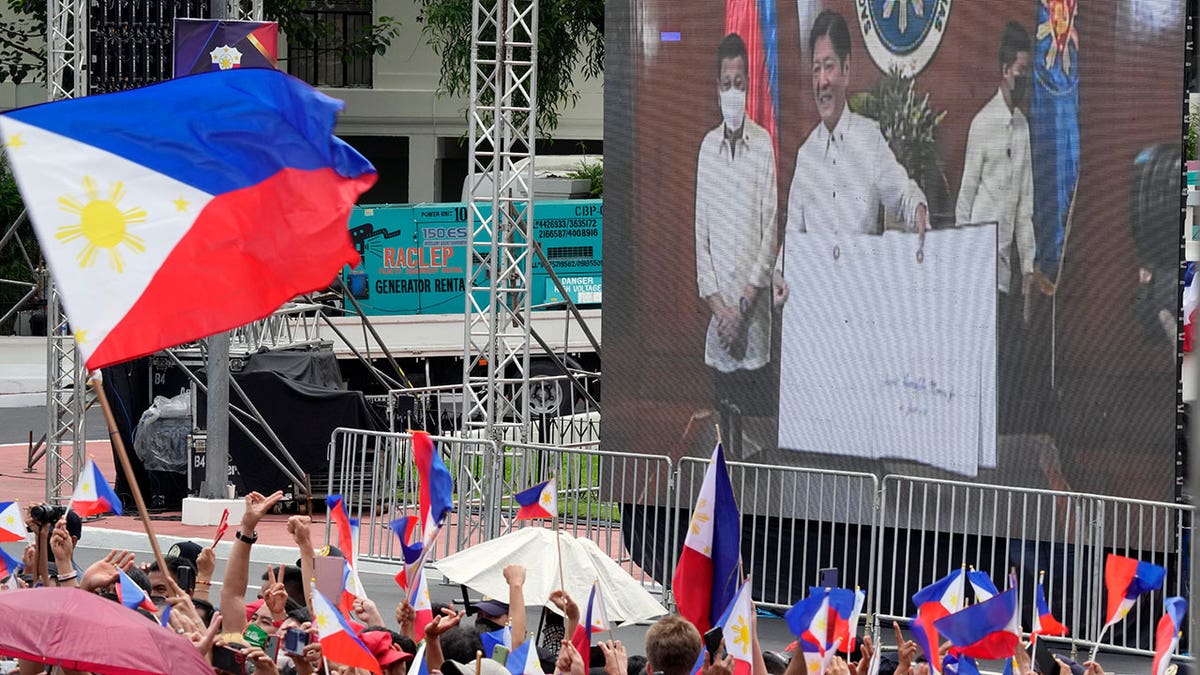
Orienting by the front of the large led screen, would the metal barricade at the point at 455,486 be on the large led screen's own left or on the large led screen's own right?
on the large led screen's own right

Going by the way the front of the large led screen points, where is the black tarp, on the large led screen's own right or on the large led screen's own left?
on the large led screen's own right

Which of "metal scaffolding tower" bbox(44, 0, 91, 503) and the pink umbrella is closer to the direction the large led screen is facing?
the pink umbrella

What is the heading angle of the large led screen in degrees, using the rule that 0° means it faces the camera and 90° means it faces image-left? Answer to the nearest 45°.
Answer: approximately 45°
